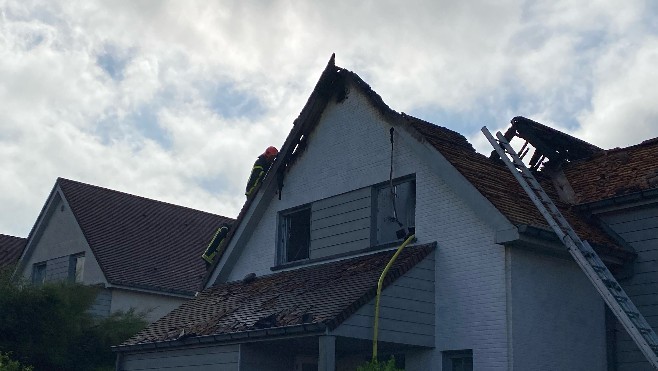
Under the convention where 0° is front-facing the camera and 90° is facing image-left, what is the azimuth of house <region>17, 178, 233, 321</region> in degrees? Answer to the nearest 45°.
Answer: approximately 45°

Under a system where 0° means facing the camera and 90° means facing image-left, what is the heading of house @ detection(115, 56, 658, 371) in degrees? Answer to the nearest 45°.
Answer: approximately 45°

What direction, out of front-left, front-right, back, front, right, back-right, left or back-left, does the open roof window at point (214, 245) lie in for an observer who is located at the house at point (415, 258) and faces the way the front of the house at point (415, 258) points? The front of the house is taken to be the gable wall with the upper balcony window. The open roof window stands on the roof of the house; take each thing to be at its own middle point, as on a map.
right

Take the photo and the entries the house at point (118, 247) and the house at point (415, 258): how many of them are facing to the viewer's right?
0

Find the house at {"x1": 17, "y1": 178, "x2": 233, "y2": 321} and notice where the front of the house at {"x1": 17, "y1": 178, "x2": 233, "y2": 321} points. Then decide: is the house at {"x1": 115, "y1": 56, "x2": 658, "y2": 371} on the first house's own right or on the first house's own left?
on the first house's own left

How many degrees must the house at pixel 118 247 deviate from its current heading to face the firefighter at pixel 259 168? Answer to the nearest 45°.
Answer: approximately 45° to its left

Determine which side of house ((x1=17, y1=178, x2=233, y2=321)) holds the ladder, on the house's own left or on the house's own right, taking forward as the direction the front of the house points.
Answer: on the house's own left
